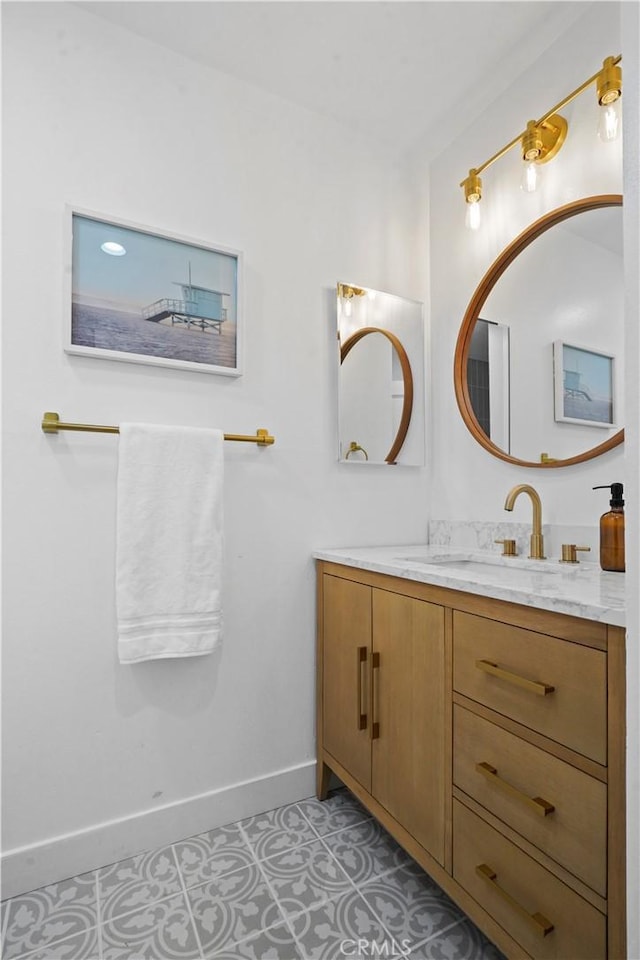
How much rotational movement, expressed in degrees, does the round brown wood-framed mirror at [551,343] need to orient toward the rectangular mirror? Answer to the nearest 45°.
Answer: approximately 45° to its right

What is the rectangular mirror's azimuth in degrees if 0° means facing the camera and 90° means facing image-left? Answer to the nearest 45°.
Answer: approximately 315°

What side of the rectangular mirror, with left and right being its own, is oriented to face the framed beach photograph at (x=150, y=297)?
right

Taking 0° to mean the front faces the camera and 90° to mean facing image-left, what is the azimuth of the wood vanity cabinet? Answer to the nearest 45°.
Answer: approximately 45°

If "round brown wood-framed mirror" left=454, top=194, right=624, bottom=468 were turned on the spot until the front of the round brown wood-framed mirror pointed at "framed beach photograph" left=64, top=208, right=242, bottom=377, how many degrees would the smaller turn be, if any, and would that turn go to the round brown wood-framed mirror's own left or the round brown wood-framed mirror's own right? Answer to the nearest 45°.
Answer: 0° — it already faces it

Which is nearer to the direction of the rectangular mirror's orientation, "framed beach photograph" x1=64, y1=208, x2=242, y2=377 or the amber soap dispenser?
the amber soap dispenser

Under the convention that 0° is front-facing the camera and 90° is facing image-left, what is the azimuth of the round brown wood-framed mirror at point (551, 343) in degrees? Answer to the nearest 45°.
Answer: approximately 45°

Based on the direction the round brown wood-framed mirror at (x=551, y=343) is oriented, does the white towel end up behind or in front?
in front

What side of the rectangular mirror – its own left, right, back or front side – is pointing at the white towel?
right

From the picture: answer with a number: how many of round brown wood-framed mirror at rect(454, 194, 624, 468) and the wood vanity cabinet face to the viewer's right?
0

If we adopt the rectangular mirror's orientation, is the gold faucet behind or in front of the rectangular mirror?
in front

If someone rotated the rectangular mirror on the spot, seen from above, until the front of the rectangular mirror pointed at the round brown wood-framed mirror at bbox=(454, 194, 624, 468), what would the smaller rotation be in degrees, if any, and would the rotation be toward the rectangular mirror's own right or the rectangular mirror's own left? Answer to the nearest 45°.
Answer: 0° — it already faces it

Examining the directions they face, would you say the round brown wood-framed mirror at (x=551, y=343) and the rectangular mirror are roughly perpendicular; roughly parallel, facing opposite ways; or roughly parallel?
roughly perpendicular

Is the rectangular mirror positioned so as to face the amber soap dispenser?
yes
